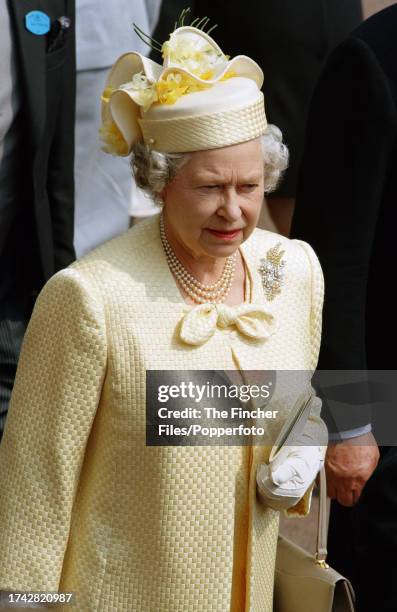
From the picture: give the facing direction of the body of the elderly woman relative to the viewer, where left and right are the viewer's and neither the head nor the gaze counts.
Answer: facing the viewer and to the right of the viewer

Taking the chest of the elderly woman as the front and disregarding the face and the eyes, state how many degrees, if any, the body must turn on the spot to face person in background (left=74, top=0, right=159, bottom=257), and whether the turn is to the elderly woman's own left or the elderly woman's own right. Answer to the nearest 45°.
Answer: approximately 135° to the elderly woman's own left

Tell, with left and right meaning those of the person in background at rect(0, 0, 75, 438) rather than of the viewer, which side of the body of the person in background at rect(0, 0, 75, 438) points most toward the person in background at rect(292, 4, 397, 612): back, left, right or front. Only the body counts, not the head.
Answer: left

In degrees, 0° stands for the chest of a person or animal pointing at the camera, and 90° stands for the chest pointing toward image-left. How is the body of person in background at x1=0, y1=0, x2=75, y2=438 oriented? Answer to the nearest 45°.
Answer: approximately 0°
